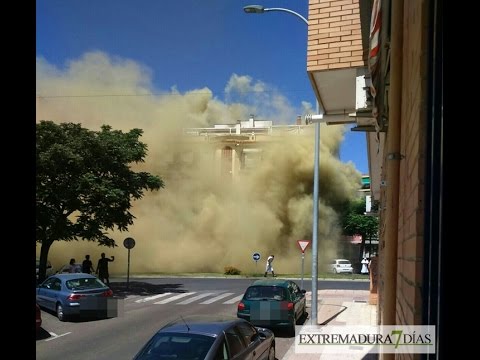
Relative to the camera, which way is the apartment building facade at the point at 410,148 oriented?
to the viewer's left

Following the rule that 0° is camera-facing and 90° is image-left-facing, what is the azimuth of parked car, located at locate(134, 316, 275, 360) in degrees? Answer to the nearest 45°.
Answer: approximately 225°

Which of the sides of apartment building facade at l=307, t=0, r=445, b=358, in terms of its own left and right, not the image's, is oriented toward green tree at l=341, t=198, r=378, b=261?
right

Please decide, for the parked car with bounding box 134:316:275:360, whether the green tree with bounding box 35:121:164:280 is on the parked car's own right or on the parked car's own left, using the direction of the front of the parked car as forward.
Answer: on the parked car's own left

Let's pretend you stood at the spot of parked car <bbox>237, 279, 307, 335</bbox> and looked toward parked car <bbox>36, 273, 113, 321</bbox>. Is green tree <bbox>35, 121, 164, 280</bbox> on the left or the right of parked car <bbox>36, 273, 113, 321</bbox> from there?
right

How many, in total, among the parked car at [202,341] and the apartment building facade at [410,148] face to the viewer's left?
1

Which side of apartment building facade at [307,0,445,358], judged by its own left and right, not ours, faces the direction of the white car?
right
